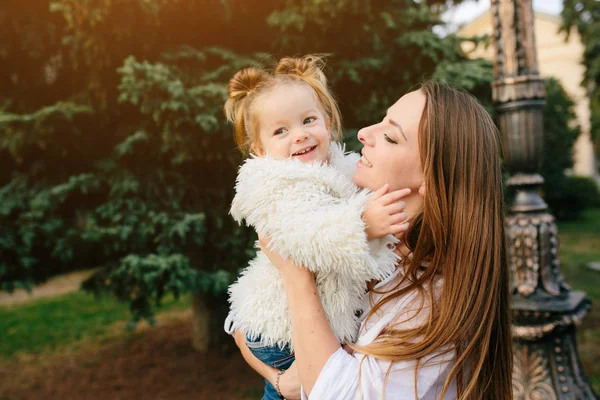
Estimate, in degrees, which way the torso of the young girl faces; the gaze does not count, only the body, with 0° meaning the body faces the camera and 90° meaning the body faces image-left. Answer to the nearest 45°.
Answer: approximately 315°

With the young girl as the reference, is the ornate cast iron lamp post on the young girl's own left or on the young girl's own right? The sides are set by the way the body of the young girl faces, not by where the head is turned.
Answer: on the young girl's own left

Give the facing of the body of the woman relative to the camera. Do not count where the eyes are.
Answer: to the viewer's left

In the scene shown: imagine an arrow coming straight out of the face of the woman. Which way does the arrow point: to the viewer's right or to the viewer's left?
to the viewer's left
